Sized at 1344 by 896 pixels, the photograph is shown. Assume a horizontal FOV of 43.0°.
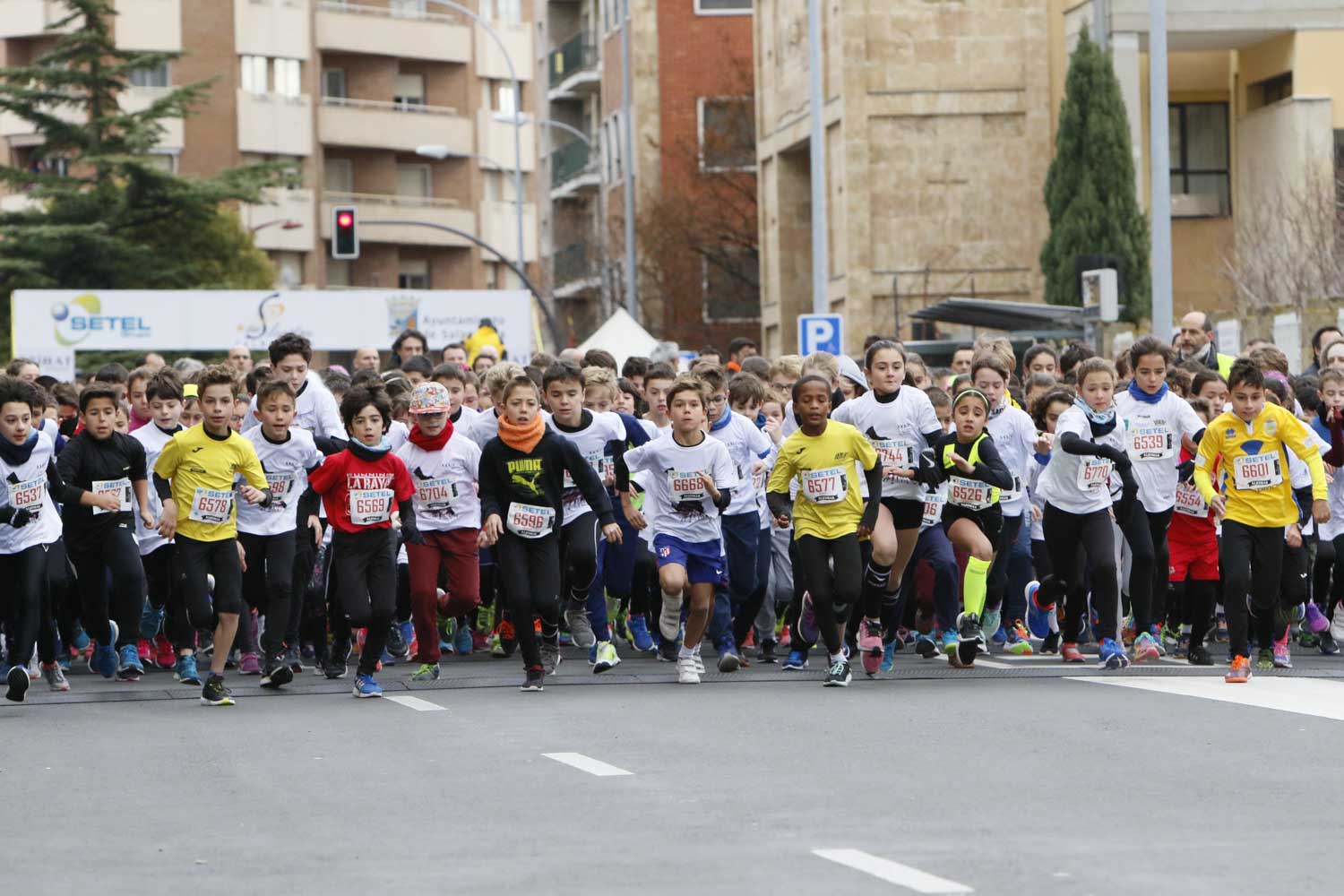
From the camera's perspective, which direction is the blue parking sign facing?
toward the camera

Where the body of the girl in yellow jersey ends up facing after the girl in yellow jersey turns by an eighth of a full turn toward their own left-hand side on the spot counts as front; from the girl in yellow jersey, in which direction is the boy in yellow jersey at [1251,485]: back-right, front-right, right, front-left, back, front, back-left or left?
front-left

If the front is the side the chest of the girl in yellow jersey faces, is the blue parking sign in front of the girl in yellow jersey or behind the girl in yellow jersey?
behind

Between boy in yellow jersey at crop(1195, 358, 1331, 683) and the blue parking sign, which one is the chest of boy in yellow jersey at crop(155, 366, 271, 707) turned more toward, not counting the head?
the boy in yellow jersey

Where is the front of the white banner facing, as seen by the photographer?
facing the viewer

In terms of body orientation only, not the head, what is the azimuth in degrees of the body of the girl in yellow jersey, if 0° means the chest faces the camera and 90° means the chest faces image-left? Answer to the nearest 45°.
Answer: approximately 0°

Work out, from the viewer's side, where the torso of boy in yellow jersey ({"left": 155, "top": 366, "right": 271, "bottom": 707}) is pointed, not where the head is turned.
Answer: toward the camera

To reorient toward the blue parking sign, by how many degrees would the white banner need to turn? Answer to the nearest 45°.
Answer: approximately 45° to its left

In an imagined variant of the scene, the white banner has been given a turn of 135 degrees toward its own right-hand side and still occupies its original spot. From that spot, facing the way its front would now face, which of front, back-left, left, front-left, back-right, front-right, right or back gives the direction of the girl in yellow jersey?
back-left
